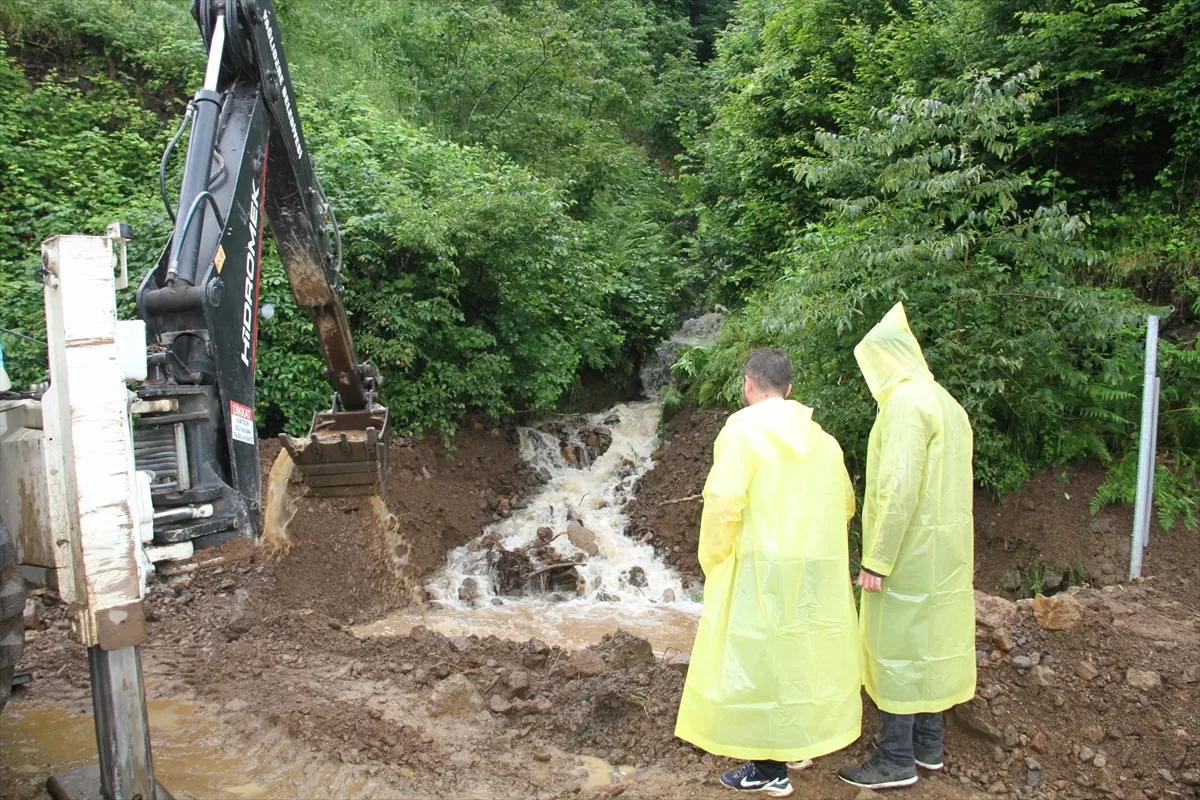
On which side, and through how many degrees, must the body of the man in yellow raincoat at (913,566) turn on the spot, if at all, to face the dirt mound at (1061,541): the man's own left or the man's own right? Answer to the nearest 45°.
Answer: approximately 90° to the man's own right

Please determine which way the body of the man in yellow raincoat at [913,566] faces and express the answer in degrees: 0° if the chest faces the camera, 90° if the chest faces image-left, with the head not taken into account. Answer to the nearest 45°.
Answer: approximately 90°

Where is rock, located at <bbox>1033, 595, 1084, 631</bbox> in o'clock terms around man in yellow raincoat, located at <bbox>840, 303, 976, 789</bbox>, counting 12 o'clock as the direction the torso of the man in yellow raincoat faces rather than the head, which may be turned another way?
The rock is roughly at 4 o'clock from the man in yellow raincoat.

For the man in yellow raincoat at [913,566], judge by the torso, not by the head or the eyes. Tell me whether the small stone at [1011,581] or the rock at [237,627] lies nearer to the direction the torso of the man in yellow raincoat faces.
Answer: the rock

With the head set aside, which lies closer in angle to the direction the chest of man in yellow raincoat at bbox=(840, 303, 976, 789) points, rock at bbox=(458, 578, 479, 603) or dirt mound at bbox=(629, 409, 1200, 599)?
the rock
